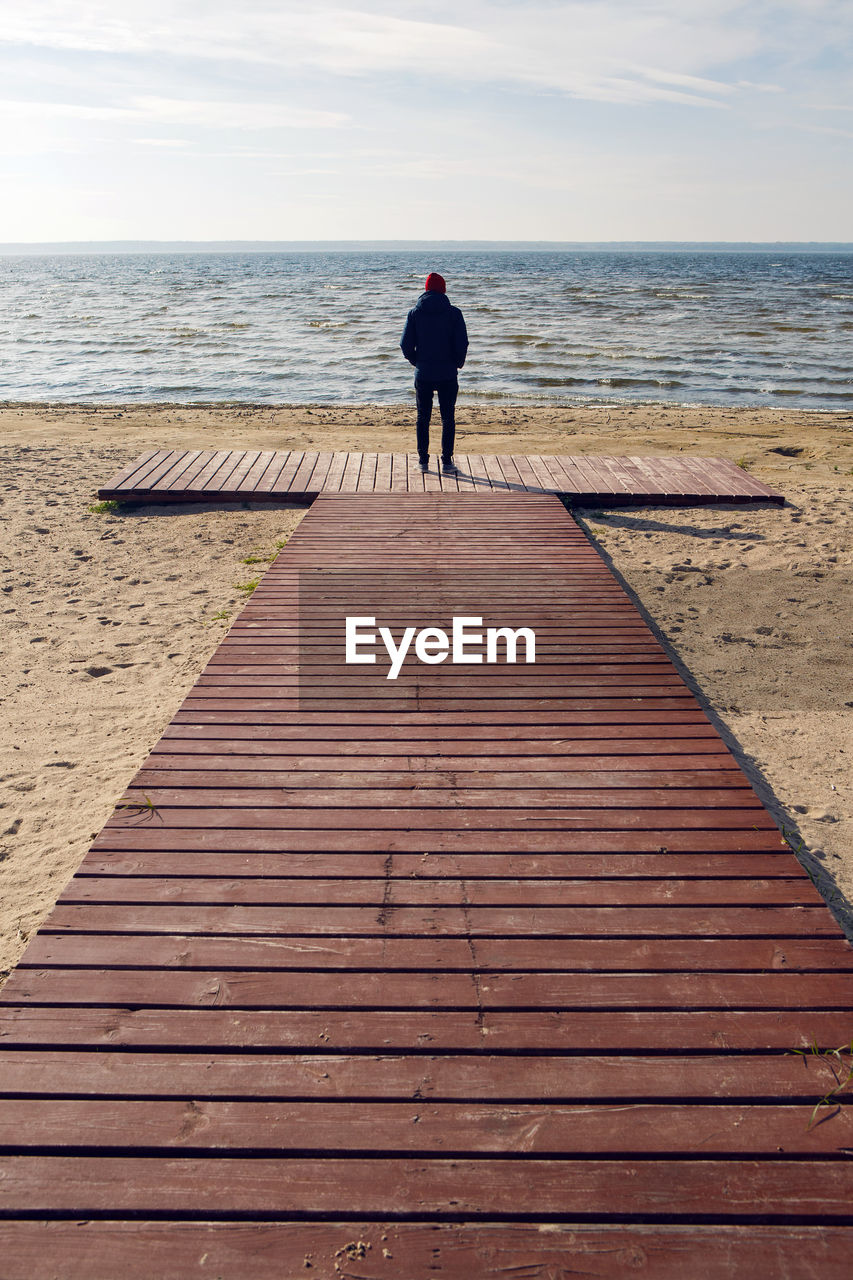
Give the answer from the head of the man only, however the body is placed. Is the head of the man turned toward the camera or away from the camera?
away from the camera

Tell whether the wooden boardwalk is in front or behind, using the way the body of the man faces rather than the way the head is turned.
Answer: behind

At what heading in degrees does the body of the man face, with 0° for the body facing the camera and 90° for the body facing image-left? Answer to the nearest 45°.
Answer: approximately 180°
